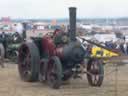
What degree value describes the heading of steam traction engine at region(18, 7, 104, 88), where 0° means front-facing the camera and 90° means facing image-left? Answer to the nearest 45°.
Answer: approximately 315°
